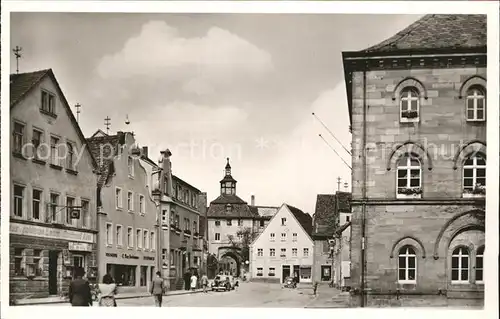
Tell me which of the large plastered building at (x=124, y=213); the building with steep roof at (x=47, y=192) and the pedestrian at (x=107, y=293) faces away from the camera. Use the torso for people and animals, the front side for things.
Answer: the pedestrian

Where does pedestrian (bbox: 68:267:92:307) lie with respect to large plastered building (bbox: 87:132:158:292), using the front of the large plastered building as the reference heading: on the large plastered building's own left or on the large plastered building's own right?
on the large plastered building's own right

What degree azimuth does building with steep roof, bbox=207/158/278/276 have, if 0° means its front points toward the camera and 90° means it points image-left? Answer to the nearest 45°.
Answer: approximately 0°

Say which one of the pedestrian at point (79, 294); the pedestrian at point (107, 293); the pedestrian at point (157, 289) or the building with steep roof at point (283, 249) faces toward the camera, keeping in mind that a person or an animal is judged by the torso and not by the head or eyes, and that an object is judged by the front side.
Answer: the building with steep roof

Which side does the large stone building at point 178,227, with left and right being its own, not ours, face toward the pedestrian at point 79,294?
right
